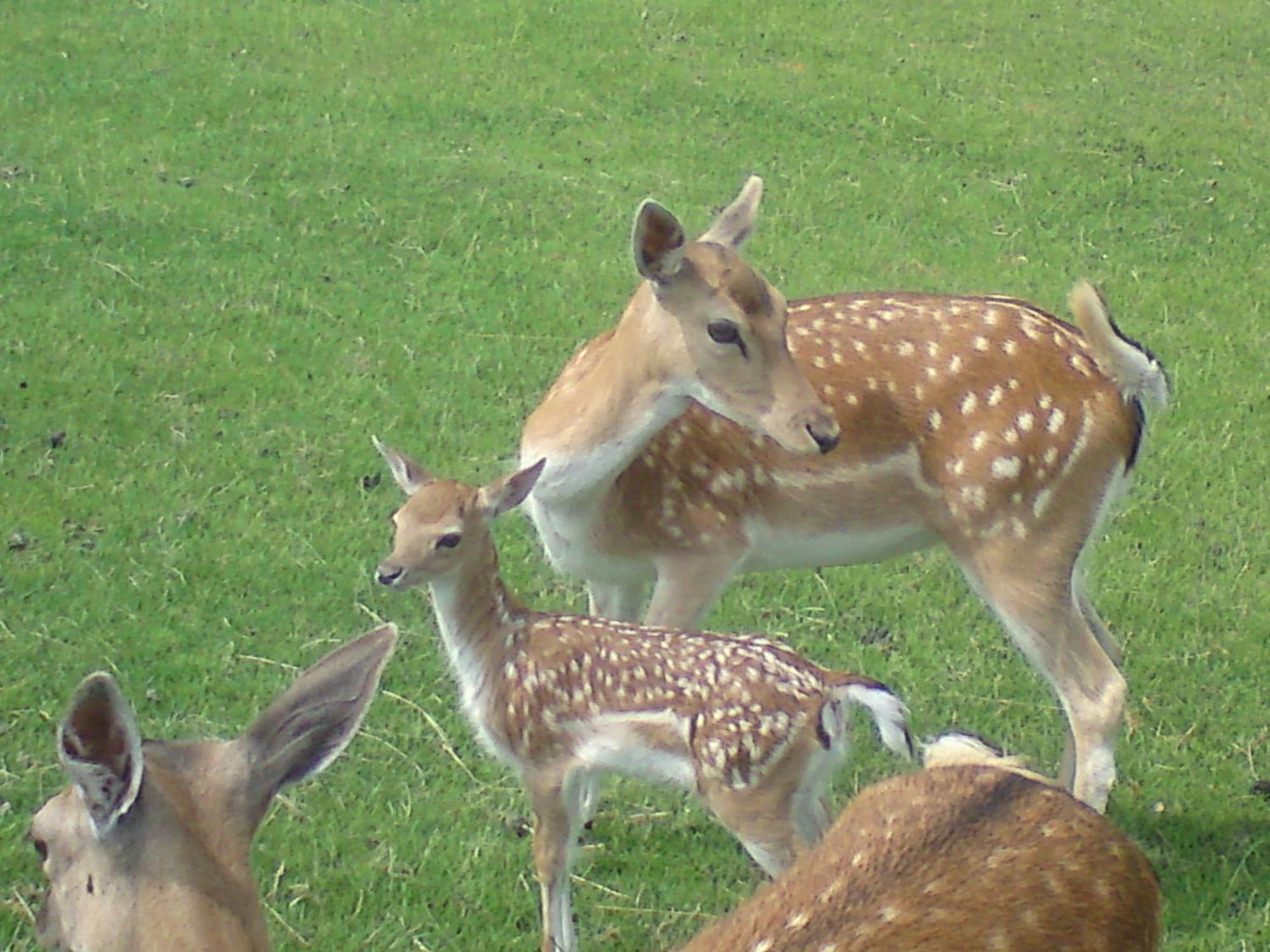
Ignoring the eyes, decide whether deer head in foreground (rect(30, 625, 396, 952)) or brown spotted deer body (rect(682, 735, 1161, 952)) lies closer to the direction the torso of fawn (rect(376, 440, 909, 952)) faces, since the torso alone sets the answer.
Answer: the deer head in foreground

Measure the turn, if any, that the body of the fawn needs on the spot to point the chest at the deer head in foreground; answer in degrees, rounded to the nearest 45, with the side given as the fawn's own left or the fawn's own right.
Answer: approximately 90° to the fawn's own left

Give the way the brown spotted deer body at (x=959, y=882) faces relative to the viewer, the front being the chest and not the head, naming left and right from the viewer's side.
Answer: facing the viewer and to the left of the viewer

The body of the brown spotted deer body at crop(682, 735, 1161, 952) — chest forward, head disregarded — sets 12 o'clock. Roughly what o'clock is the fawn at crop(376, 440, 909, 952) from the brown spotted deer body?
The fawn is roughly at 3 o'clock from the brown spotted deer body.

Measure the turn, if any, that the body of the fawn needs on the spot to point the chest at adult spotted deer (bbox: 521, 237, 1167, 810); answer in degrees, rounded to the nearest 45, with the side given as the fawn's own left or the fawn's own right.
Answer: approximately 135° to the fawn's own right

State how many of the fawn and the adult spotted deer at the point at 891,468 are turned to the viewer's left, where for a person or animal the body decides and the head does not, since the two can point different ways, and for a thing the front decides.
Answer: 2

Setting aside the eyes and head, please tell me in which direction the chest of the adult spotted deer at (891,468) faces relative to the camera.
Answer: to the viewer's left

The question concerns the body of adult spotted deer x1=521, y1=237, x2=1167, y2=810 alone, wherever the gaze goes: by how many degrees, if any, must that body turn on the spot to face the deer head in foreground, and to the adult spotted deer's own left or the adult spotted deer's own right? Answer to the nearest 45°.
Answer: approximately 90° to the adult spotted deer's own left

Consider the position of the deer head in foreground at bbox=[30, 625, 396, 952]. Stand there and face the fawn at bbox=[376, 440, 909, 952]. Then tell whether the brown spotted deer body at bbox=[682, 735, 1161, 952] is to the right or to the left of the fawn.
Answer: right

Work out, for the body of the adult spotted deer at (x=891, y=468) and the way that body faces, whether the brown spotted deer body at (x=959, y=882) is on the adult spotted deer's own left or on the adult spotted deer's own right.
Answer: on the adult spotted deer's own left

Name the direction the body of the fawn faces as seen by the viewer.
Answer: to the viewer's left
